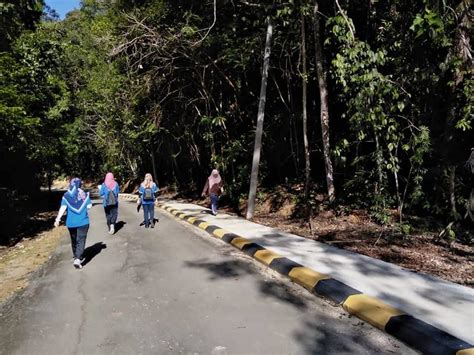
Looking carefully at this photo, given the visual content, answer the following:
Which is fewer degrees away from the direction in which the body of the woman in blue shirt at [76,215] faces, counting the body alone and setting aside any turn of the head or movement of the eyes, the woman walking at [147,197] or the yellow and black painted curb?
the woman walking

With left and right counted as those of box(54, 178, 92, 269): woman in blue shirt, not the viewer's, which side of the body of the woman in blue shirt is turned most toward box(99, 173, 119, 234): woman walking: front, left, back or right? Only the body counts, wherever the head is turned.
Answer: front

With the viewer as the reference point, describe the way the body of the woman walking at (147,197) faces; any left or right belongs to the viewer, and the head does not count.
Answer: facing away from the viewer

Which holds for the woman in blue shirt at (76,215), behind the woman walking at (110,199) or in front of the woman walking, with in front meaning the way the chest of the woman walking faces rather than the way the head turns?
behind

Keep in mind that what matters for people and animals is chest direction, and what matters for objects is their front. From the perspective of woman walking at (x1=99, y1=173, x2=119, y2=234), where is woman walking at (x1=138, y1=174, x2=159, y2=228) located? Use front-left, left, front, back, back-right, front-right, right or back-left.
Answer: right

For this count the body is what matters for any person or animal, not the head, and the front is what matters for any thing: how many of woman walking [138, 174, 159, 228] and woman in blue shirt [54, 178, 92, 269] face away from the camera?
2

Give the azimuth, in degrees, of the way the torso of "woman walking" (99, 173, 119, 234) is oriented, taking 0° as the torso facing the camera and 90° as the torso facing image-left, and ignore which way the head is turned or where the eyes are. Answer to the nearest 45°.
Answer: approximately 180°

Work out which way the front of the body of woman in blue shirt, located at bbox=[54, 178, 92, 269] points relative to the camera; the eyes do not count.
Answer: away from the camera

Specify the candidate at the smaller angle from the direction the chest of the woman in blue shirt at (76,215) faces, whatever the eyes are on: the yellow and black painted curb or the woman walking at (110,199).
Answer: the woman walking
